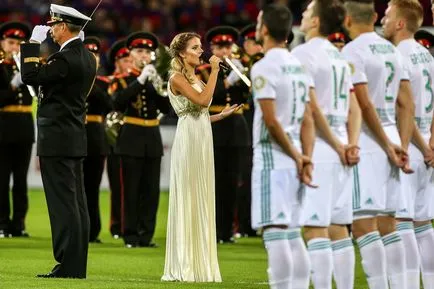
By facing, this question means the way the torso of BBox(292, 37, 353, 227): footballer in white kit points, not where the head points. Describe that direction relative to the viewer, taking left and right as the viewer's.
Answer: facing away from the viewer and to the left of the viewer

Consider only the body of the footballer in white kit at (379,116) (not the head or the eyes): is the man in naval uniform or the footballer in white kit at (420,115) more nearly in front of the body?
the man in naval uniform

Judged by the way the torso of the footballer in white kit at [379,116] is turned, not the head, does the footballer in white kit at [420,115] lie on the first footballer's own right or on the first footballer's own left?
on the first footballer's own right

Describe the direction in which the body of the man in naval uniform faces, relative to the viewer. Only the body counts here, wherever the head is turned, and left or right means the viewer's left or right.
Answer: facing to the left of the viewer

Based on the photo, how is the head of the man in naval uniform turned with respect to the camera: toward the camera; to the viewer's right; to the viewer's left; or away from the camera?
to the viewer's left

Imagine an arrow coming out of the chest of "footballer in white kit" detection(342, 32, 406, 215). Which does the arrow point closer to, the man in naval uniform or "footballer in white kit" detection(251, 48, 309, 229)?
the man in naval uniform

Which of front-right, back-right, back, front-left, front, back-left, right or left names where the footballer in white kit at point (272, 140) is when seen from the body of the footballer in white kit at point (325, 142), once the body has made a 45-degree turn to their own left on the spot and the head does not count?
front-left

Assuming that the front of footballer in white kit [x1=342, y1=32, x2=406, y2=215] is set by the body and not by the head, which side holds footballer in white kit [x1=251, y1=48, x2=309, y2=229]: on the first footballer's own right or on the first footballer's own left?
on the first footballer's own left

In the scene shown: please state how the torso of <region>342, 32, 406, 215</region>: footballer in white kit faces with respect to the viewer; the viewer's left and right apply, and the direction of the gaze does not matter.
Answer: facing away from the viewer and to the left of the viewer
